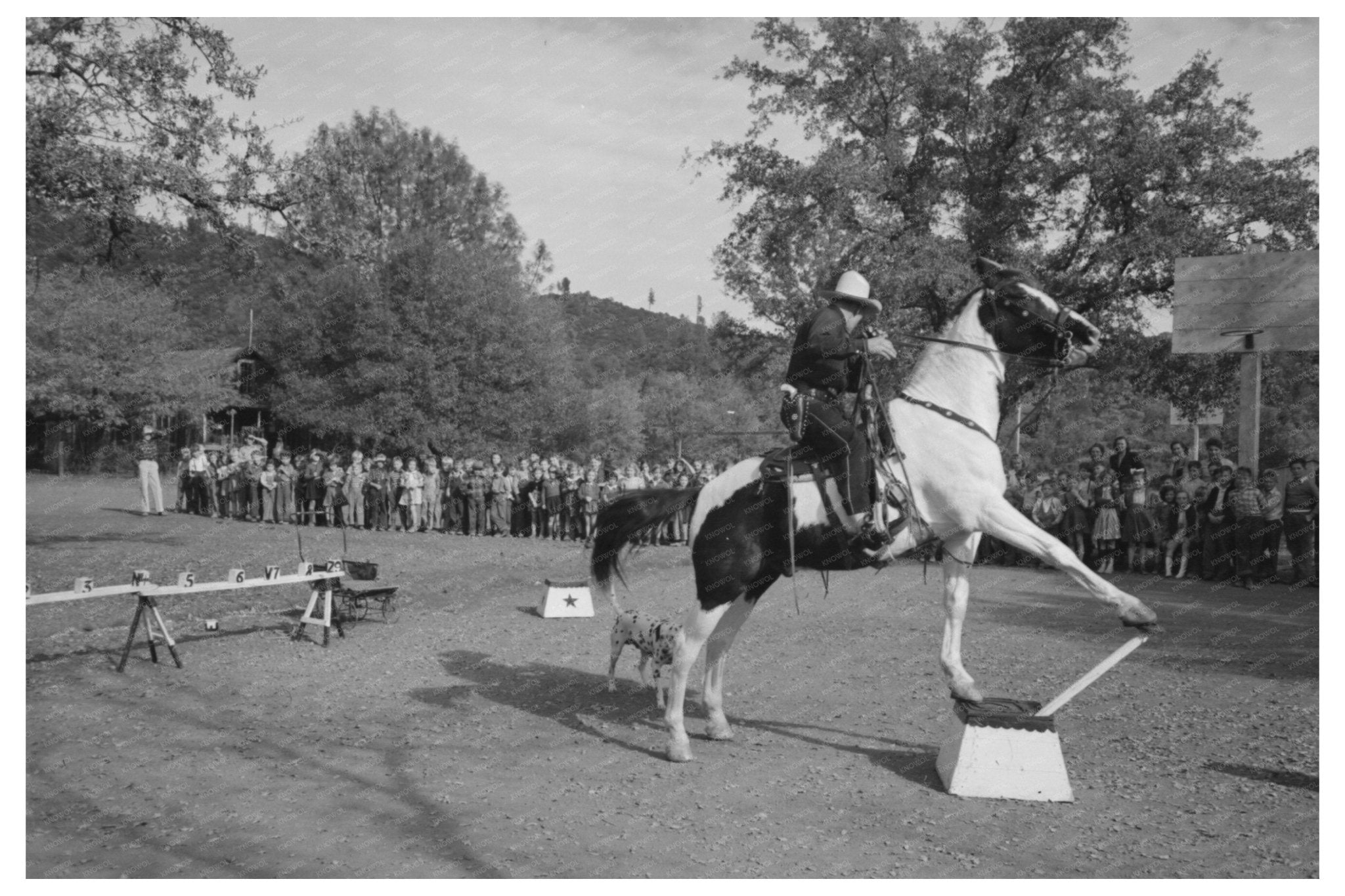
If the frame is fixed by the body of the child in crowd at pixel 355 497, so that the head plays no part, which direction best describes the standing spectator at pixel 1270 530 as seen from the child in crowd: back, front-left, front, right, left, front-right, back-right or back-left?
front-left

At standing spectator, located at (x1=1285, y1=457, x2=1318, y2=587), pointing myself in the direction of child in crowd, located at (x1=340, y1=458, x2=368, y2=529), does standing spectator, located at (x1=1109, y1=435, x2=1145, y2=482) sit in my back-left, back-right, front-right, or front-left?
front-right

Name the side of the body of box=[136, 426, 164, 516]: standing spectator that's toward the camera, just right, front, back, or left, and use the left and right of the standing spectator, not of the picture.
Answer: front

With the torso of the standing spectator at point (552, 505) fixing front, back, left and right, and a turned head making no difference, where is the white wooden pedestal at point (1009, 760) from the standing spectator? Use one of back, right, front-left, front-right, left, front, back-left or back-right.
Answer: front

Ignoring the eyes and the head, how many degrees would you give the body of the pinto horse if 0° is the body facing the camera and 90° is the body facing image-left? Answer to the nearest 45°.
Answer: approximately 270°

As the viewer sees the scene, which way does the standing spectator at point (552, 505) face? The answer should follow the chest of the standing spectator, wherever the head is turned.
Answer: toward the camera

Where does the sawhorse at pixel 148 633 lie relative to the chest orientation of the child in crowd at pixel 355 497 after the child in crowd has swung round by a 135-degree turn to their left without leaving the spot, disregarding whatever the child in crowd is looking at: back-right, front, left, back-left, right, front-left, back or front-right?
back-right

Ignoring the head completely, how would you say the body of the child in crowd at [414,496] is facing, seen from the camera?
toward the camera
